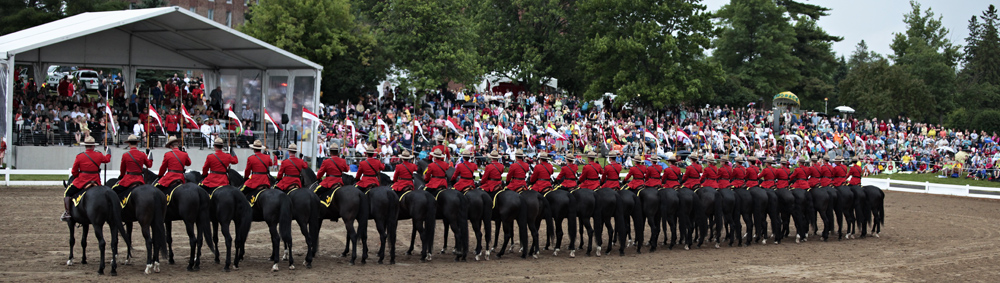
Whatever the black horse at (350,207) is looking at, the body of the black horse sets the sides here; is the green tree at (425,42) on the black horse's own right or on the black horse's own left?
on the black horse's own right

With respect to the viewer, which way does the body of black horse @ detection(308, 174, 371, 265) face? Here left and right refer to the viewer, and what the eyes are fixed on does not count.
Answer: facing away from the viewer and to the left of the viewer

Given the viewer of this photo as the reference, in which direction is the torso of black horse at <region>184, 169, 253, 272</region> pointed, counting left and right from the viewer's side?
facing away from the viewer and to the left of the viewer

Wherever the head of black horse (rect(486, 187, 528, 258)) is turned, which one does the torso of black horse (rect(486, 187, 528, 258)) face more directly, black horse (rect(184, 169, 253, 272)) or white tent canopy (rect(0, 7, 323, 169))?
the white tent canopy

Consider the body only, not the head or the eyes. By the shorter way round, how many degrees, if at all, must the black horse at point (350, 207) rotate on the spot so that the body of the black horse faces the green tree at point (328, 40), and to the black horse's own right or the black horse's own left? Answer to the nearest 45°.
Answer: approximately 45° to the black horse's own right

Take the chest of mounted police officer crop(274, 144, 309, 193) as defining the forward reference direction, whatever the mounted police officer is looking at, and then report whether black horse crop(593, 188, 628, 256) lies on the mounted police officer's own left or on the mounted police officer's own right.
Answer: on the mounted police officer's own right

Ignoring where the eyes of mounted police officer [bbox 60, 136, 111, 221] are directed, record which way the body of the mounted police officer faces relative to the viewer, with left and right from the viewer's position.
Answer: facing away from the viewer and to the left of the viewer

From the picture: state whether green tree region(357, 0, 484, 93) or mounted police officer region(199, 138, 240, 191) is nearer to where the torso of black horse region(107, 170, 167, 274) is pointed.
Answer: the green tree

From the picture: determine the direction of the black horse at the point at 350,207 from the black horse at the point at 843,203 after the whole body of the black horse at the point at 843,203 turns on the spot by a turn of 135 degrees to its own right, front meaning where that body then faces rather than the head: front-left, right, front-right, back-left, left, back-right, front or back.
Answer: back-right

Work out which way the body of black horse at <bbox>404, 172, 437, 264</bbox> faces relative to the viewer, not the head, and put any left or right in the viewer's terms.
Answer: facing away from the viewer and to the left of the viewer

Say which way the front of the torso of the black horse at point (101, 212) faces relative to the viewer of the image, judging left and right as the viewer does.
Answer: facing away from the viewer and to the left of the viewer
